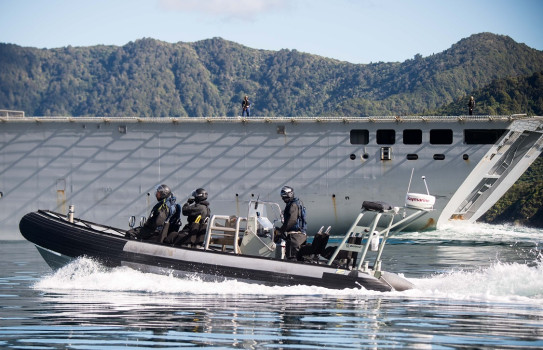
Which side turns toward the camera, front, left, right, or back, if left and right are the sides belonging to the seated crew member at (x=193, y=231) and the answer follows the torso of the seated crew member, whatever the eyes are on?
left

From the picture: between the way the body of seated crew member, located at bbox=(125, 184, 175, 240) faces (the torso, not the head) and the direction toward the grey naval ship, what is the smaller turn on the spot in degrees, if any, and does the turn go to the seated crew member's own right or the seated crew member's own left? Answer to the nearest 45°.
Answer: approximately 90° to the seated crew member's own right

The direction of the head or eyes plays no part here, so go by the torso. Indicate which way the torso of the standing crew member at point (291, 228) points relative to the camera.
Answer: to the viewer's left

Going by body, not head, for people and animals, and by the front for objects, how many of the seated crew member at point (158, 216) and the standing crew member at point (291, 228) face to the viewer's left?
2

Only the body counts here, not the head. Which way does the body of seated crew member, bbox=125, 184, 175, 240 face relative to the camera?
to the viewer's left

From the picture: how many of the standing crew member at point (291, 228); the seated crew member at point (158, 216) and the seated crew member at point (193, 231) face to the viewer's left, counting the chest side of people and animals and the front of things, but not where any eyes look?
3

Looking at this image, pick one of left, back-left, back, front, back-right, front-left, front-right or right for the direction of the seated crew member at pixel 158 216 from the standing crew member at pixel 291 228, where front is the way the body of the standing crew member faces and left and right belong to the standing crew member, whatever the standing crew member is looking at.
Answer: front

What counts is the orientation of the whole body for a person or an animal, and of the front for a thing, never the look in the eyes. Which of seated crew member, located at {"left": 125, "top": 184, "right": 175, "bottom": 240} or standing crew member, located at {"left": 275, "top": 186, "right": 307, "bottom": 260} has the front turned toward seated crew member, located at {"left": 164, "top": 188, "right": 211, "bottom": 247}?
the standing crew member

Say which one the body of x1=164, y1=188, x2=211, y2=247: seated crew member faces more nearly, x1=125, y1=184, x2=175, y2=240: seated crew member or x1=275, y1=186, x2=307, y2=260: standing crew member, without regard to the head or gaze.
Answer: the seated crew member

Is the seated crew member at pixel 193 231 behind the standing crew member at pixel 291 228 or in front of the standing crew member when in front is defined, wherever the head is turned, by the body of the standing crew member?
in front

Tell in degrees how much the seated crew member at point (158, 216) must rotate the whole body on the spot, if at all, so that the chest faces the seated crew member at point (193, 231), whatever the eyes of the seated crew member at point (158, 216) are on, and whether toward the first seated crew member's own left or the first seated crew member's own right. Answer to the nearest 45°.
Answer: approximately 135° to the first seated crew member's own left

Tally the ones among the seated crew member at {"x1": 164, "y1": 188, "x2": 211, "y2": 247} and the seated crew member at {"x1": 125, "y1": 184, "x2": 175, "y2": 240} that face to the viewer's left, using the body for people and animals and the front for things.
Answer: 2

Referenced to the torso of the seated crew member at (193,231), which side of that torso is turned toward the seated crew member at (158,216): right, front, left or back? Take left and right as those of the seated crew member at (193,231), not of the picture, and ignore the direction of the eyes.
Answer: front

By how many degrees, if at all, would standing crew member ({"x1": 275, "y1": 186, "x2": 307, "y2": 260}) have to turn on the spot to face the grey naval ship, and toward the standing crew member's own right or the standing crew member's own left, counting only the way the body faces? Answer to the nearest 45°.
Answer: approximately 90° to the standing crew member's own right
